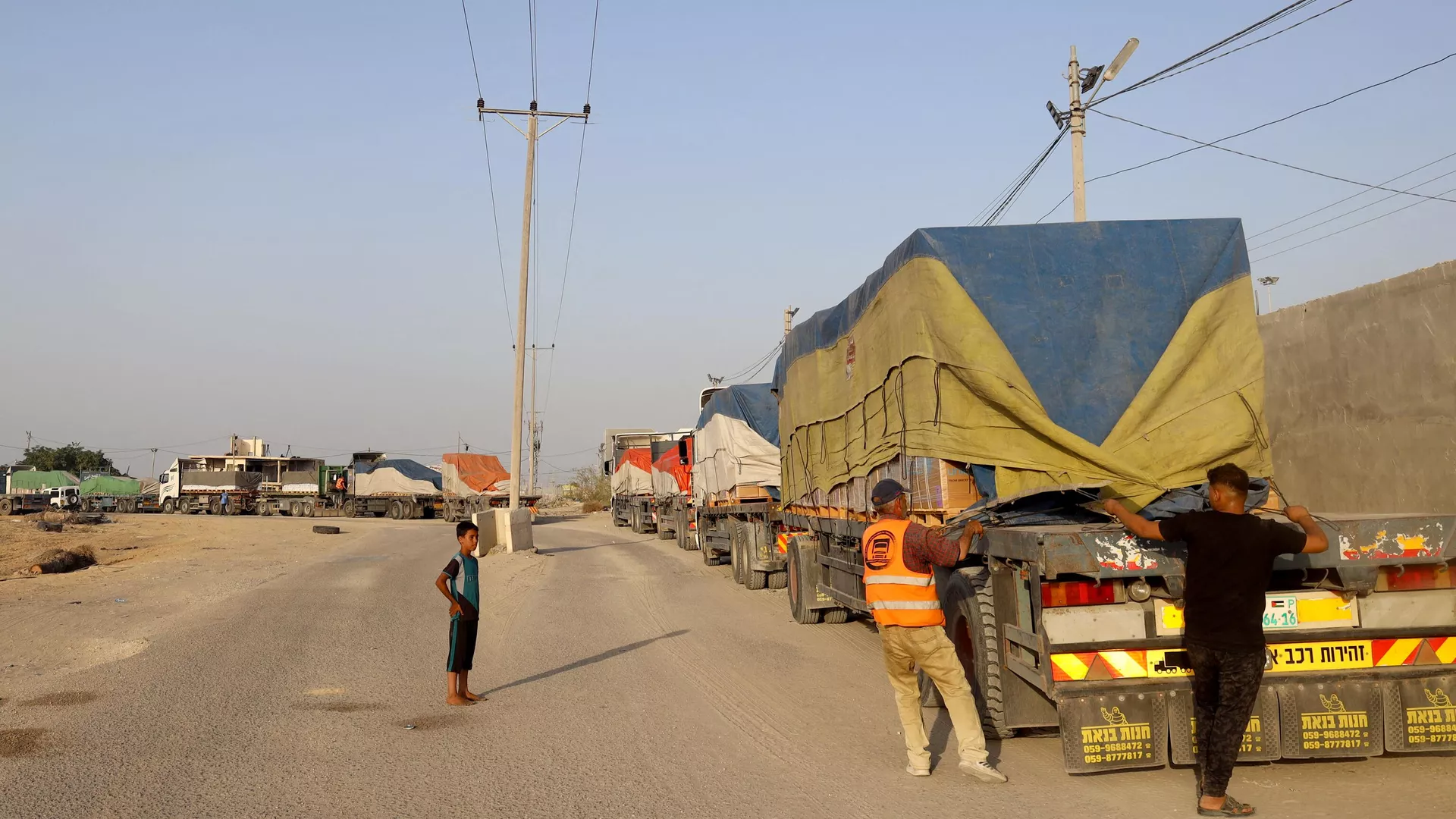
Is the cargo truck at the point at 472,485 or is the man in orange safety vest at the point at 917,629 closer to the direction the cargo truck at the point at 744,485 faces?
the cargo truck

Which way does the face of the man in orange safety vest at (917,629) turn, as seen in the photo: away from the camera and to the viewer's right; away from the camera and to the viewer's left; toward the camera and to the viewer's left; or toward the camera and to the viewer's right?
away from the camera and to the viewer's right

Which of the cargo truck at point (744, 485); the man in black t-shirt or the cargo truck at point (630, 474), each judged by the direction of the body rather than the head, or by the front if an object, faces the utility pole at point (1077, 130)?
the man in black t-shirt

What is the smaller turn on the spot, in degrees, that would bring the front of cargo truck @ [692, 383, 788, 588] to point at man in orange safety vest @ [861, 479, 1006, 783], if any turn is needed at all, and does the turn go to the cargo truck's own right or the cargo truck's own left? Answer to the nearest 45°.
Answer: approximately 135° to the cargo truck's own left

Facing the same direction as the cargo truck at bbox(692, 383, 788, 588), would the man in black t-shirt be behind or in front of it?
behind

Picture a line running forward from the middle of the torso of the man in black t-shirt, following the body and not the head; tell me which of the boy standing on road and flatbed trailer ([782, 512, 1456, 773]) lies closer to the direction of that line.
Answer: the flatbed trailer

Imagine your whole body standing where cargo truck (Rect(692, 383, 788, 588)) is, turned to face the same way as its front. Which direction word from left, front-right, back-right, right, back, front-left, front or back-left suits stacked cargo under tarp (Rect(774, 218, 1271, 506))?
back-left

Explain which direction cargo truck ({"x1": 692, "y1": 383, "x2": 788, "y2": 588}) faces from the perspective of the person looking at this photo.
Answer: facing away from the viewer and to the left of the viewer

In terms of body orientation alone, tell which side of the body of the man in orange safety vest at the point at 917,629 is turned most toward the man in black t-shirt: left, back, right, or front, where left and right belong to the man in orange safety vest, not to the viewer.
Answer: right

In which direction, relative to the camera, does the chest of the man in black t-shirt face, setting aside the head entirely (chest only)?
away from the camera

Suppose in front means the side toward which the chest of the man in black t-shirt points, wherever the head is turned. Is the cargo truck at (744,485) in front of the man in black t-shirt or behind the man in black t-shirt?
in front

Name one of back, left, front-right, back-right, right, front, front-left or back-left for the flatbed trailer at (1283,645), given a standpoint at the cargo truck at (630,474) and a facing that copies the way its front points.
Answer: back-left

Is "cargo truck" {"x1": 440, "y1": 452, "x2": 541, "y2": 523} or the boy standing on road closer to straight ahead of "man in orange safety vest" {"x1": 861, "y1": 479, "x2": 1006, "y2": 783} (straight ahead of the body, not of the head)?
the cargo truck

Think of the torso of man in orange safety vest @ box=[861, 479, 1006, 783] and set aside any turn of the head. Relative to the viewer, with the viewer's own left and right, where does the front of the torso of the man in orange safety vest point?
facing away from the viewer and to the right of the viewer
